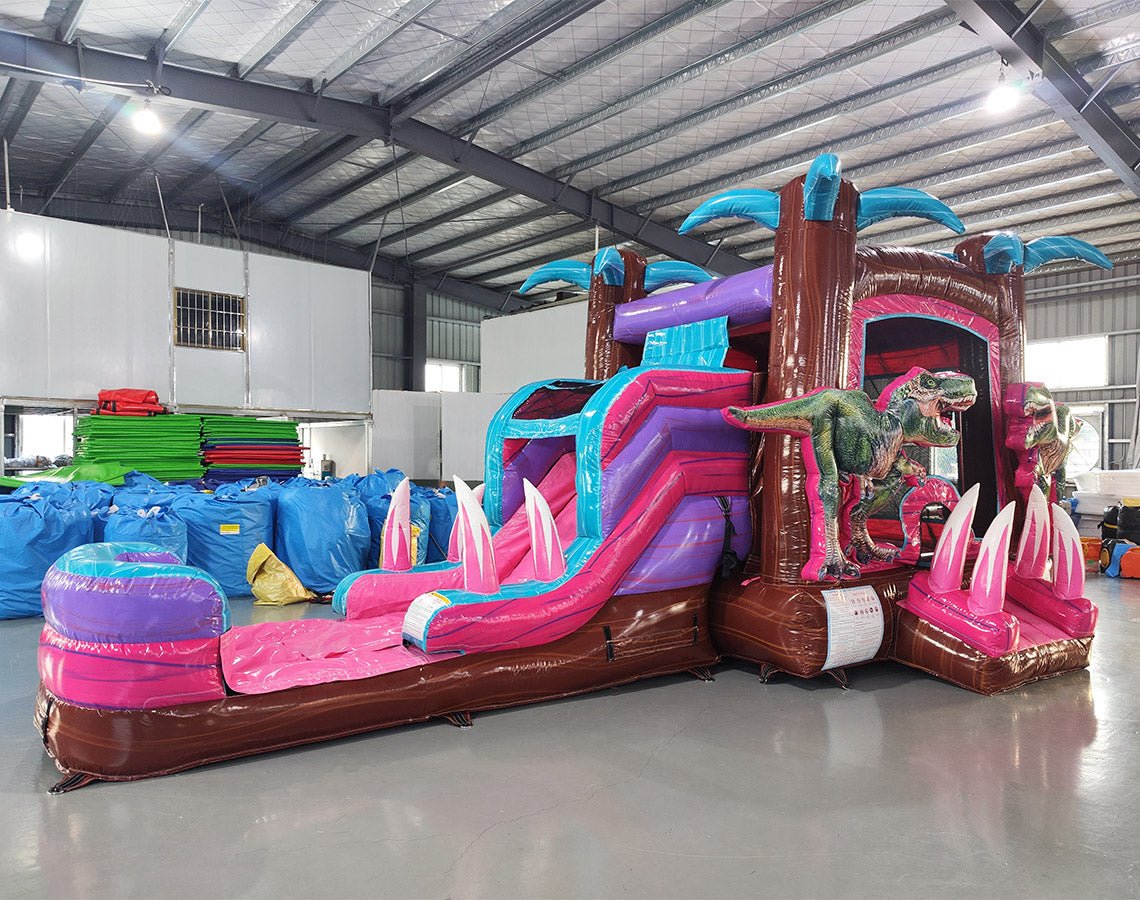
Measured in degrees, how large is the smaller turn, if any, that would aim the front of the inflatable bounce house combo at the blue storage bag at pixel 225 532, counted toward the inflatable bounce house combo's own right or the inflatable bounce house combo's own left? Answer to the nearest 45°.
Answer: approximately 180°

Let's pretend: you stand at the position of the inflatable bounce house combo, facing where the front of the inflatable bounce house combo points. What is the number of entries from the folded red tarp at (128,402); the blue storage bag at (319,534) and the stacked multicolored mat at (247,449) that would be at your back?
3

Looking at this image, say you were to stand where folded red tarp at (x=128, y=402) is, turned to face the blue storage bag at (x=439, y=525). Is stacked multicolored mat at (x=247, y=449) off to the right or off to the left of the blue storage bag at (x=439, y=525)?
left

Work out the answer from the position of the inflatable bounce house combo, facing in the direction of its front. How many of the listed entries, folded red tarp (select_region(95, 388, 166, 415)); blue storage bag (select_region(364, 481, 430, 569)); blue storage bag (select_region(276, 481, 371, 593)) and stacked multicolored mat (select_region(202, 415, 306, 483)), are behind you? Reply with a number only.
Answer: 4

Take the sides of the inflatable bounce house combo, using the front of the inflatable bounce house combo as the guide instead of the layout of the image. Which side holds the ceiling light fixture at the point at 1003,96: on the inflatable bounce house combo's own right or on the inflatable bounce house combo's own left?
on the inflatable bounce house combo's own left

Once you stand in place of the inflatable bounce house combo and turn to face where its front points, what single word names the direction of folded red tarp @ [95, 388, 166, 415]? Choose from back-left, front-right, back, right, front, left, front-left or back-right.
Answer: back

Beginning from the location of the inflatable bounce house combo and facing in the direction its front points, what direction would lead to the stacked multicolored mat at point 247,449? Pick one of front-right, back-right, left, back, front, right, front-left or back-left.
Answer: back

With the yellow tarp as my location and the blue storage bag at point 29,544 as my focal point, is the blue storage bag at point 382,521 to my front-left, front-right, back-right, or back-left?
back-right

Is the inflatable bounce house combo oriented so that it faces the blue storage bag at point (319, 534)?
no

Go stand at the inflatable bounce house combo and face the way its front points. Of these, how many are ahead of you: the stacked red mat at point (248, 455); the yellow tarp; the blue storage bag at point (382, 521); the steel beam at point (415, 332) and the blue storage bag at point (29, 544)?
0

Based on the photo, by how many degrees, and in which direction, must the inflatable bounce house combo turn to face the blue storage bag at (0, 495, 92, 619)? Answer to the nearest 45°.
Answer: approximately 135° to its right

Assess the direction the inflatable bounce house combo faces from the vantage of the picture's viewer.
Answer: facing the viewer and to the right of the viewer

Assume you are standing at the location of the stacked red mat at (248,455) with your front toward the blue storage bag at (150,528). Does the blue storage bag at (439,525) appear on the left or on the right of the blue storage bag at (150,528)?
left

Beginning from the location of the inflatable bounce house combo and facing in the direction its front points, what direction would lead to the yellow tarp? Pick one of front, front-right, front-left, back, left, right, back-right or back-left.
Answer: back

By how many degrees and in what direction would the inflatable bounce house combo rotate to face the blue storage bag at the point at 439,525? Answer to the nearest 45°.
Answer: approximately 180°

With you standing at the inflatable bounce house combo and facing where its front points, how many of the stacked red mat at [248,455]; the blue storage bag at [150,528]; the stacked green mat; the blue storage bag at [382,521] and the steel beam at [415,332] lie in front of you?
0
